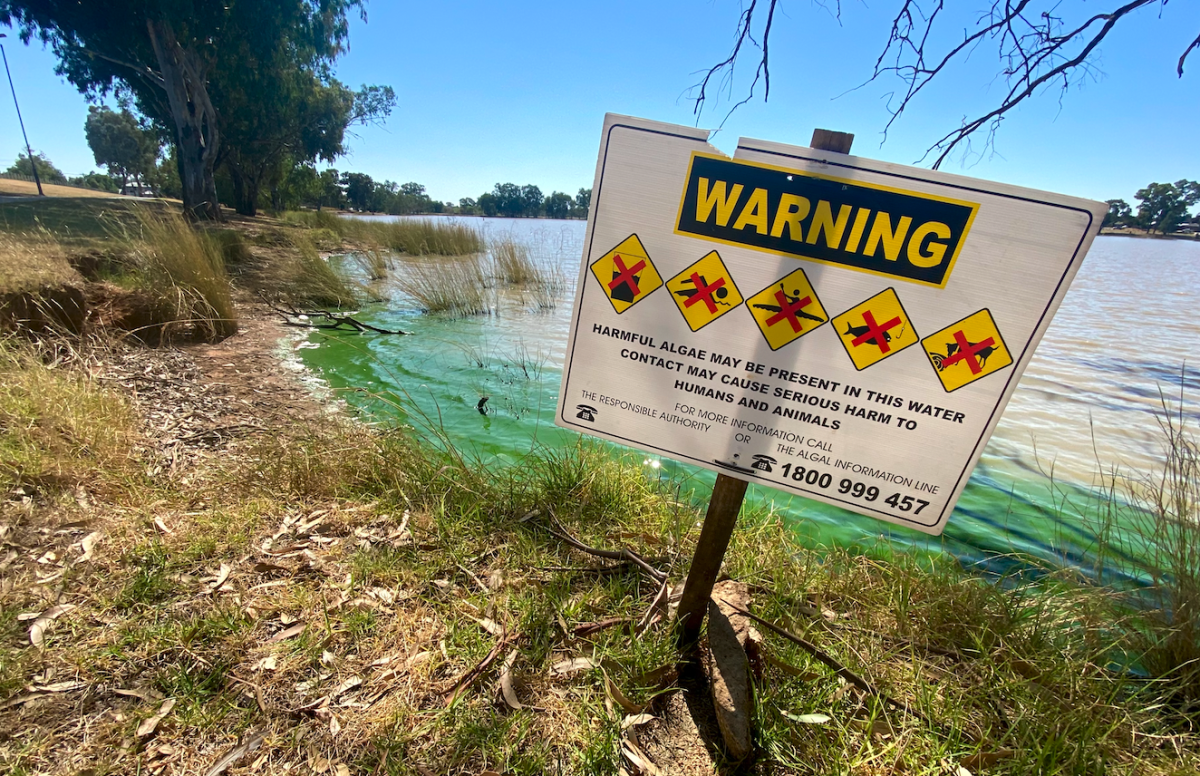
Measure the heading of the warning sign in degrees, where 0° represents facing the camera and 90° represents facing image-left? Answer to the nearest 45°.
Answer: approximately 0°

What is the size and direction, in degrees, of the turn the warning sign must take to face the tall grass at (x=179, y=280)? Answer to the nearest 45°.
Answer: approximately 90° to its right

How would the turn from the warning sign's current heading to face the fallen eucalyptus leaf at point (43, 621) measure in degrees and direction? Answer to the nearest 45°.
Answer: approximately 90° to its right

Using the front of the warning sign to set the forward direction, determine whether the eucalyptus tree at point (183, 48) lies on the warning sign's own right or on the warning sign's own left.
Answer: on the warning sign's own right

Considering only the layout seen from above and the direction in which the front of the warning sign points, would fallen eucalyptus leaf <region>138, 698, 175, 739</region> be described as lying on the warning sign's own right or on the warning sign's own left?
on the warning sign's own right
